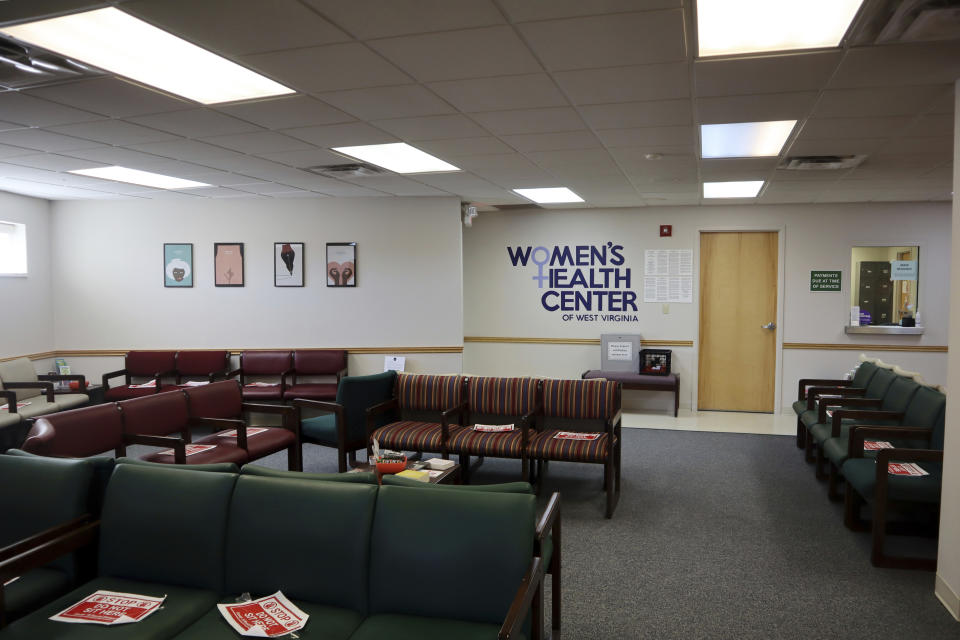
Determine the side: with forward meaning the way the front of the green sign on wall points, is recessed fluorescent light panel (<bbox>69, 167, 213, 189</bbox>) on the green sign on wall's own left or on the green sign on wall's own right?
on the green sign on wall's own right

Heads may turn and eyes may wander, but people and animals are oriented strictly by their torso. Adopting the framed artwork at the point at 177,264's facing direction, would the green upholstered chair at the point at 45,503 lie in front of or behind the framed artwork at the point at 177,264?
in front

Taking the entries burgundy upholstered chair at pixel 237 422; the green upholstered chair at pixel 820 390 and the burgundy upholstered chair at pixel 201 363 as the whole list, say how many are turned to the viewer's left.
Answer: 1

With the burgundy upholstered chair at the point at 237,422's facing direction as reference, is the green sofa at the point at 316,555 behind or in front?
in front

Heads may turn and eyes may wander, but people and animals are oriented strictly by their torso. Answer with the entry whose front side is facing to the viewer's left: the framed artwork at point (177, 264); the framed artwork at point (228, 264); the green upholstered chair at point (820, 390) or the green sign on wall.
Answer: the green upholstered chair

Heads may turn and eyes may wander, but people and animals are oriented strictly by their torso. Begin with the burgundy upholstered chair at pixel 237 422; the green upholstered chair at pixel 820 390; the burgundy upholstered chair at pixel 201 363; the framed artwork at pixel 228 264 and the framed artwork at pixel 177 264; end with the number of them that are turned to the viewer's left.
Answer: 1

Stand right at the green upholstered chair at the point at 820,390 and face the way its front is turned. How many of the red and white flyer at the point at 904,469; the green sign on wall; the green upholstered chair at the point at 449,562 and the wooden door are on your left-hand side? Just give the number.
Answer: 2

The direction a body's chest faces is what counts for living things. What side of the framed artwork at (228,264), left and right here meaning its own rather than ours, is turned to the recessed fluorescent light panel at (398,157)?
front

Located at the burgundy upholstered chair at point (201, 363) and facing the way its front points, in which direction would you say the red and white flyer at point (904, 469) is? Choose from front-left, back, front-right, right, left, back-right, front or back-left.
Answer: front-left

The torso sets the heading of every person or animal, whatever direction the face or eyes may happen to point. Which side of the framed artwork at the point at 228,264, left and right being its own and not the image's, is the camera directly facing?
front

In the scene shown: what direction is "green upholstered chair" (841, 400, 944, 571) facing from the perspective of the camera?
to the viewer's left

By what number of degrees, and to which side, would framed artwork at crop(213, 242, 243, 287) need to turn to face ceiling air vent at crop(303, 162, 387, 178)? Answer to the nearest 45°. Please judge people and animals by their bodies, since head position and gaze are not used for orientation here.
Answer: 0° — it already faces it

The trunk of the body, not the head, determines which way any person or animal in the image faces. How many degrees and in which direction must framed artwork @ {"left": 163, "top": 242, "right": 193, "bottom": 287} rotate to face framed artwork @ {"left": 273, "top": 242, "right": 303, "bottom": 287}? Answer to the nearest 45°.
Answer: approximately 45° to its left

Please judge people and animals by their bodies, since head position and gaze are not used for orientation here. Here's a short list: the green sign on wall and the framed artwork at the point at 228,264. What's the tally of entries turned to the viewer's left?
0

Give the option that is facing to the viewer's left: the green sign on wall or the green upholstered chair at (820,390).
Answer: the green upholstered chair

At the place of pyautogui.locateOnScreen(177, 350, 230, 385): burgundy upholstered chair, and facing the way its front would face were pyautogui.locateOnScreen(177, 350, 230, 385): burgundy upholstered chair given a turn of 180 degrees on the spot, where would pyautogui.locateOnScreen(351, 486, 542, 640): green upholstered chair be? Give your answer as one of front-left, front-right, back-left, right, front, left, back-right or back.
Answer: back
